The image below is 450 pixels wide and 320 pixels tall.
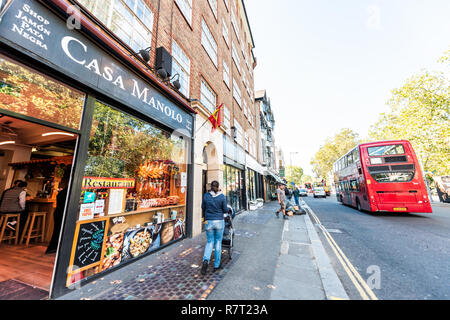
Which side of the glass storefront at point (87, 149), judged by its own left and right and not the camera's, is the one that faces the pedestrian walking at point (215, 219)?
front

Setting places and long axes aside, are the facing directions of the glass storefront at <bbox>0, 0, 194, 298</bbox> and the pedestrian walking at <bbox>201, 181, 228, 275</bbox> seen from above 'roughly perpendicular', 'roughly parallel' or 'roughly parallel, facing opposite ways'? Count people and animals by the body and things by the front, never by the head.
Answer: roughly perpendicular

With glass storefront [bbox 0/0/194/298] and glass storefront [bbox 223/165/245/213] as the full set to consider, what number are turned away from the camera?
0

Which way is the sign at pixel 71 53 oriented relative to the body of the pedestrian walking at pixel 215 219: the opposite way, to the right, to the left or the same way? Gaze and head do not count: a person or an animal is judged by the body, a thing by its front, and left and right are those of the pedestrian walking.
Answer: to the right

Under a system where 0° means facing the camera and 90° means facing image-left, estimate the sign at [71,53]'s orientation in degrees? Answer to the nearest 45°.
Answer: approximately 315°

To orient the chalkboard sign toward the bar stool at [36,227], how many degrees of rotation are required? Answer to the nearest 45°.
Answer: approximately 135° to its left

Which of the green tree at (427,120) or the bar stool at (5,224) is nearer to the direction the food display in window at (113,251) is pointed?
the green tree

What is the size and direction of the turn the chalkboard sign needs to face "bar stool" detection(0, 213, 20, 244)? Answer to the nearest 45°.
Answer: approximately 180°

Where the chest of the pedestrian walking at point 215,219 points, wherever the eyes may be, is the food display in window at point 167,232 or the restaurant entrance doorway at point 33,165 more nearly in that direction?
the food display in window

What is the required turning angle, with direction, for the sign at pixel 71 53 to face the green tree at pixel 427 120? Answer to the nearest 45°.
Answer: approximately 45° to its left

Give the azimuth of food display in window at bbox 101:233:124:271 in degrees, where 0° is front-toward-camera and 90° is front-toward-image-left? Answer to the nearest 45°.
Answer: approximately 315°

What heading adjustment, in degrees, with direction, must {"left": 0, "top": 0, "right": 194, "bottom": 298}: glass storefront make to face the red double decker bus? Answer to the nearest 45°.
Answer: approximately 45° to its left

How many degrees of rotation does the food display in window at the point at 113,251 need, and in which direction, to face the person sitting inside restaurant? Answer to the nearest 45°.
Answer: approximately 180°

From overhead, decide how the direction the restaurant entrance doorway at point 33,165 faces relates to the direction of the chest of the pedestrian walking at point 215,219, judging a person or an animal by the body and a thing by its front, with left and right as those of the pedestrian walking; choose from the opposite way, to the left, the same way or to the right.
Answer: to the right
